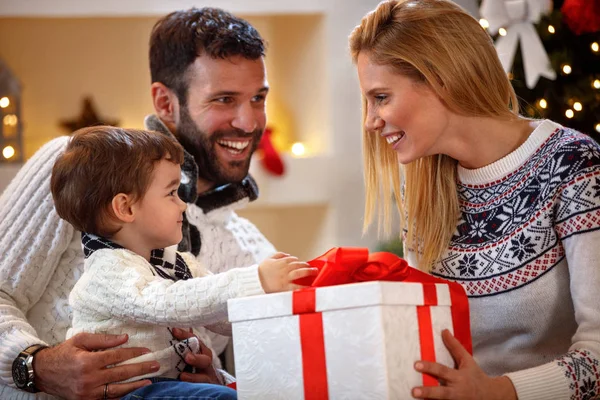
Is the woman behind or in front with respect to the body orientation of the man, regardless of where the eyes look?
in front

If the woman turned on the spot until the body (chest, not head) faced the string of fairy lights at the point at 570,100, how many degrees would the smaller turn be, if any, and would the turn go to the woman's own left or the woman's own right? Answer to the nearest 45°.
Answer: approximately 135° to the woman's own right

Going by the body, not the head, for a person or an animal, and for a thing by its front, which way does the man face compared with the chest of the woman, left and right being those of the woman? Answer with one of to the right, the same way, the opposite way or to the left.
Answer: to the left

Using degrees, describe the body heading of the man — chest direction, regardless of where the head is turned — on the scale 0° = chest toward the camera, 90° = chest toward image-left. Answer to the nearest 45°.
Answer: approximately 315°

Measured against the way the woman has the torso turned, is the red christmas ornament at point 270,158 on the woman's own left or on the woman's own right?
on the woman's own right

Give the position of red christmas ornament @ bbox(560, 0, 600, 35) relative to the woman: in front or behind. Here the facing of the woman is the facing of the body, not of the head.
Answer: behind

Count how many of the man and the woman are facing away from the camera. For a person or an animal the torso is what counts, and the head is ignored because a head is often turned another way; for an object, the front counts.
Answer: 0

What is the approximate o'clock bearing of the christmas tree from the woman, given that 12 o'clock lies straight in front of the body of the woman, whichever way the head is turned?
The christmas tree is roughly at 5 o'clock from the woman.

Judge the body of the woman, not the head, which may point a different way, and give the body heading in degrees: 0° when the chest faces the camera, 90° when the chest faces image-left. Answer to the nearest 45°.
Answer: approximately 45°

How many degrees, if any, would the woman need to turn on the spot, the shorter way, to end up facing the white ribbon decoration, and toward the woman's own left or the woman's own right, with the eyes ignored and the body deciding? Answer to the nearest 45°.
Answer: approximately 135° to the woman's own right

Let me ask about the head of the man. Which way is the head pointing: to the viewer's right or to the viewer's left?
to the viewer's right

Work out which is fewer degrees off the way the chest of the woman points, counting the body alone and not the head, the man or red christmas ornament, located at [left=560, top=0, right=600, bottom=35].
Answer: the man
